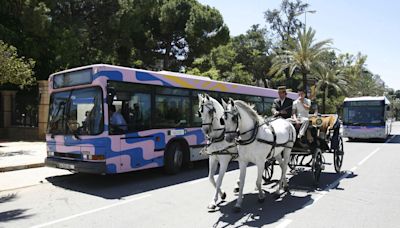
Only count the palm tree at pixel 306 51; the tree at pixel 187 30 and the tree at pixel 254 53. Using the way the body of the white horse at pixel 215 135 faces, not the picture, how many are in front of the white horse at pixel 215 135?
0

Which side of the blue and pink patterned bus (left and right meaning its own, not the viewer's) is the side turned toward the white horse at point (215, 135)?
left

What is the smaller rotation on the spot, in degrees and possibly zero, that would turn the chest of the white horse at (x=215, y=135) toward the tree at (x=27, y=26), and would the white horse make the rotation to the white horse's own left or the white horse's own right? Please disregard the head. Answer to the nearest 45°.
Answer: approximately 90° to the white horse's own right

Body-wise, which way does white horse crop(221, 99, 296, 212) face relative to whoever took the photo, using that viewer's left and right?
facing the viewer and to the left of the viewer

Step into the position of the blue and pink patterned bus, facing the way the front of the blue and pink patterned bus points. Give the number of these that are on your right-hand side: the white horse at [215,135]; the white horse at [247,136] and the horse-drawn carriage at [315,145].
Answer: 0

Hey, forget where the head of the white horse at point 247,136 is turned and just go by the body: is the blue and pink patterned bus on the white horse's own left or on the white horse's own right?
on the white horse's own right

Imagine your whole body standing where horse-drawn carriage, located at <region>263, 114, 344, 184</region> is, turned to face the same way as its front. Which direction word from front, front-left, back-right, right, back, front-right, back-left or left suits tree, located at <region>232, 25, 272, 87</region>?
back-right

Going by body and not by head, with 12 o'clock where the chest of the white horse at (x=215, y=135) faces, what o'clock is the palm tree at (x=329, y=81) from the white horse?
The palm tree is roughly at 5 o'clock from the white horse.

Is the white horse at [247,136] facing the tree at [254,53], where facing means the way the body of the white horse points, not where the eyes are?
no

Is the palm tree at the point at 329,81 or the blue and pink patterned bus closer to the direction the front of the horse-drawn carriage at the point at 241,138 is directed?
the blue and pink patterned bus

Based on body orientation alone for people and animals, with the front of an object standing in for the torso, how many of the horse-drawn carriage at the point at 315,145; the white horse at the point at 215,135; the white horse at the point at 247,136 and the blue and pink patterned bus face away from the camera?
0

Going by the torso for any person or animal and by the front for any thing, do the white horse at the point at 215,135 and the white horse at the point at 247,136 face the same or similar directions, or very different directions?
same or similar directions

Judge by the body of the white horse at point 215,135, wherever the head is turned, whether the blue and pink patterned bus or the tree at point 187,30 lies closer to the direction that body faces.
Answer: the blue and pink patterned bus

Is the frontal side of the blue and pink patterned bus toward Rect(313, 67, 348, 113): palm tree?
no

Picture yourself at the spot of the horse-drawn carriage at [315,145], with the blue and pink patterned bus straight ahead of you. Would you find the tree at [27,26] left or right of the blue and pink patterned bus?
right

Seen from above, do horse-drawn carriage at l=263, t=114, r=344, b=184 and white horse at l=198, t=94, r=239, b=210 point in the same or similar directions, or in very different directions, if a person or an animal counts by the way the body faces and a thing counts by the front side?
same or similar directions

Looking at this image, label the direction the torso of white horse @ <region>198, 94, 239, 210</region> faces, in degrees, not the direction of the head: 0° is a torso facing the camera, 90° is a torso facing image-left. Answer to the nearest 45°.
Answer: approximately 45°
